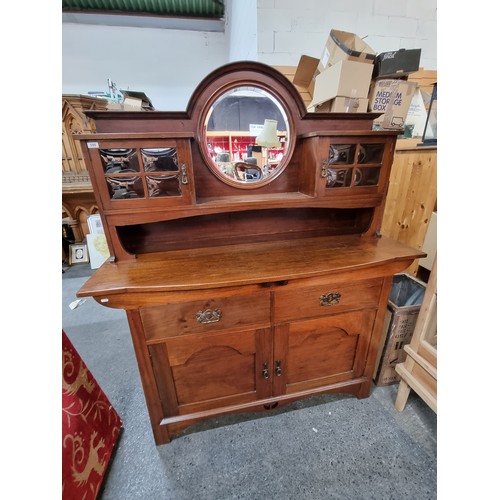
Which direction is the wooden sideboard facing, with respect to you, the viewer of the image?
facing the viewer

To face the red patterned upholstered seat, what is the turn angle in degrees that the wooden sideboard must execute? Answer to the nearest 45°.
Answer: approximately 45° to its right

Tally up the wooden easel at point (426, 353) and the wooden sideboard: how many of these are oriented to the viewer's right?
0

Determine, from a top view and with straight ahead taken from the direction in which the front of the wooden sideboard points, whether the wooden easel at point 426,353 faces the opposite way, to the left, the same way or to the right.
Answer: to the right

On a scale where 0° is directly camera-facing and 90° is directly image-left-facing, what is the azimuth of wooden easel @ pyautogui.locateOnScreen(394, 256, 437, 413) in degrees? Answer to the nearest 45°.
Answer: approximately 45°
